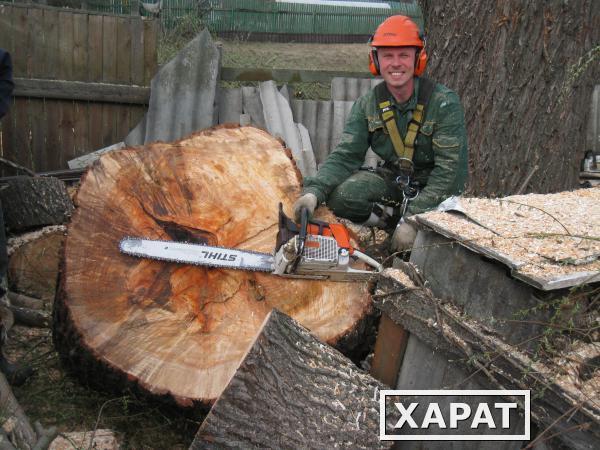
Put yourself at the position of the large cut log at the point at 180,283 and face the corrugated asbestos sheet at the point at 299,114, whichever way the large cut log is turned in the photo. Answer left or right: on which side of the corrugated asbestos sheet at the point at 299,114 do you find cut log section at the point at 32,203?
left

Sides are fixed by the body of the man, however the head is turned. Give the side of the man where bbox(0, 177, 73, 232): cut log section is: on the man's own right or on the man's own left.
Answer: on the man's own right

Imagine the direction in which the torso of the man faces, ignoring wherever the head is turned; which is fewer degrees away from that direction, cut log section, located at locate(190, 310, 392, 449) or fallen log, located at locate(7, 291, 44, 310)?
the cut log section

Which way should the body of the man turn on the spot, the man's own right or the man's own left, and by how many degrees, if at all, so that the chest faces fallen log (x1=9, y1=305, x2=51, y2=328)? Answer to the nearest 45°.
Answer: approximately 90° to the man's own right

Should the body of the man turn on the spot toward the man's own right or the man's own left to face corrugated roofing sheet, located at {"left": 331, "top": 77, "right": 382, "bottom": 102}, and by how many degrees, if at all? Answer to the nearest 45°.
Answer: approximately 180°

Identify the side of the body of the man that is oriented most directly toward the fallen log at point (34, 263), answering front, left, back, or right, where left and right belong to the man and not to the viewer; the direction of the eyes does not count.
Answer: right

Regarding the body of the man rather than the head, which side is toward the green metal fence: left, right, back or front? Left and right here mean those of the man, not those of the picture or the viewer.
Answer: back

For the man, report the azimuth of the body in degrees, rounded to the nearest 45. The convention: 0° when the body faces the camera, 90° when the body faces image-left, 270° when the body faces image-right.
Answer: approximately 0°
